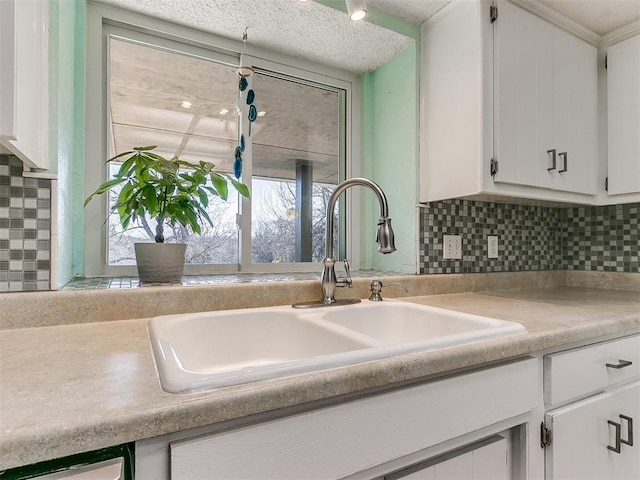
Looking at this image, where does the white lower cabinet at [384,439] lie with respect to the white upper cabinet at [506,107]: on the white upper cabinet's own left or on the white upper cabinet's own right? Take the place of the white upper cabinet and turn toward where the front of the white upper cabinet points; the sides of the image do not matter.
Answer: on the white upper cabinet's own right

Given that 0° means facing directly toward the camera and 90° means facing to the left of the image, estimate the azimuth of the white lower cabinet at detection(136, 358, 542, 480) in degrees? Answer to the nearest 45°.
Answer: approximately 315°

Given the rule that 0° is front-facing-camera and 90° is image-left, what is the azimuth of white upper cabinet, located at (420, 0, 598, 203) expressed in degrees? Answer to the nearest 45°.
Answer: approximately 315°

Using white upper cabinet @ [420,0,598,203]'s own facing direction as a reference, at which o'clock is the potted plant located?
The potted plant is roughly at 3 o'clock from the white upper cabinet.

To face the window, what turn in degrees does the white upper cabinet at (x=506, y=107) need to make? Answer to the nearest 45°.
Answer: approximately 135° to its right

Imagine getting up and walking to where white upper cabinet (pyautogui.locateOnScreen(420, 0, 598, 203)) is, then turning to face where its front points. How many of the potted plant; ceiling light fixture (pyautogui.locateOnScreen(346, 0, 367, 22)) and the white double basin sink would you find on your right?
3

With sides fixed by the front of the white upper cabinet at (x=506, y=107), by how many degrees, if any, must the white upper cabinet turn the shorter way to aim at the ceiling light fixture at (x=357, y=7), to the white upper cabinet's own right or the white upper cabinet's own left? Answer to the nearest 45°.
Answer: approximately 90° to the white upper cabinet's own right

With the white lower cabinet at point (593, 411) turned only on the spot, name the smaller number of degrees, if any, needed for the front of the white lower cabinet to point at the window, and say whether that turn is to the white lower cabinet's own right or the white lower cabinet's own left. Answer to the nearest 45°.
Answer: approximately 135° to the white lower cabinet's own right

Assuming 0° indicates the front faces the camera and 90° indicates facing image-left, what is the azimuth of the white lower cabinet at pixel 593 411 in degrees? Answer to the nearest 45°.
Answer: approximately 315°
